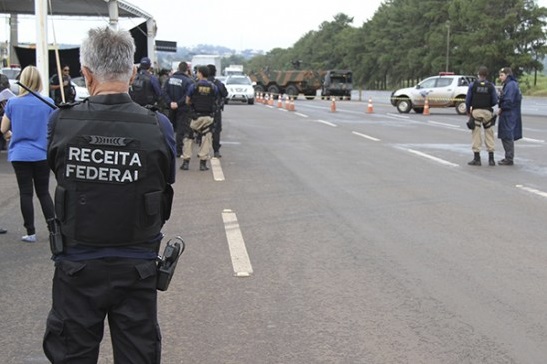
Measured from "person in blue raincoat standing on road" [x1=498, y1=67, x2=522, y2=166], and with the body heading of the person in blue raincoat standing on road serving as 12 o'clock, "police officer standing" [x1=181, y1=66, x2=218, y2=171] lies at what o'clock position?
The police officer standing is roughly at 11 o'clock from the person in blue raincoat standing on road.

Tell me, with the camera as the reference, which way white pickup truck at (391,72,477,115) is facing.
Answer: facing to the left of the viewer

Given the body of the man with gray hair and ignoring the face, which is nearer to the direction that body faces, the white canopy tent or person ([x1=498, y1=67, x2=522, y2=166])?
the white canopy tent

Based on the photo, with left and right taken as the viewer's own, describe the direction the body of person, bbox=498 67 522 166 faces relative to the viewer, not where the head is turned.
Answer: facing to the left of the viewer

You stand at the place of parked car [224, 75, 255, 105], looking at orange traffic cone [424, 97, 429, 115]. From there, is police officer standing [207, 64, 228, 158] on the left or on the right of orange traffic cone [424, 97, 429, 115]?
right

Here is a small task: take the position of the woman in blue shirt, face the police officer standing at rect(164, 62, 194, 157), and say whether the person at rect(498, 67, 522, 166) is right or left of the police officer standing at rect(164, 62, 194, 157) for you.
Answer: right

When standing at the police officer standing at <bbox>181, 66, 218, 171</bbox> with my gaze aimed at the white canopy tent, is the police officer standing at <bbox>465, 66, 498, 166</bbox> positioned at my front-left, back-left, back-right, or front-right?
back-right

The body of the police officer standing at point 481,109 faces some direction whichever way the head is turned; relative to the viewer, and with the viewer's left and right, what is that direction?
facing away from the viewer

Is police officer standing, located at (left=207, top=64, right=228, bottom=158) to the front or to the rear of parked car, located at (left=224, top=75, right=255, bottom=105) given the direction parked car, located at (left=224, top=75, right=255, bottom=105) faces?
to the front

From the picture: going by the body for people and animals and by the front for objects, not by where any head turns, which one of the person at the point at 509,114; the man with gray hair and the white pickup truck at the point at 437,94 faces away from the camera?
the man with gray hair

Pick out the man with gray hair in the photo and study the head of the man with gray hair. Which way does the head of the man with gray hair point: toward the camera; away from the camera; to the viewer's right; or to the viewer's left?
away from the camera

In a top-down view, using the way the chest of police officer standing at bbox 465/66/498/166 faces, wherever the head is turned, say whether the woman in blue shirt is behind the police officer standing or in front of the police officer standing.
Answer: behind

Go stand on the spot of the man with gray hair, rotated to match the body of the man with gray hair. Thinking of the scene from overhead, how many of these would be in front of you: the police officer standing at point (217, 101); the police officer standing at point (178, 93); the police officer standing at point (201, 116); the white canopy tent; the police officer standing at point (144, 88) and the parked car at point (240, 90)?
6

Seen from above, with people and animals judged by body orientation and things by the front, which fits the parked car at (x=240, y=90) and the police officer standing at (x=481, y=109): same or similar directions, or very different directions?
very different directions

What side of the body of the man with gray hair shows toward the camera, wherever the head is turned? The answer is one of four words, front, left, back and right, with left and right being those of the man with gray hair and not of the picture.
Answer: back

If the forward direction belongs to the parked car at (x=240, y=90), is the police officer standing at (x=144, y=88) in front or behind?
in front

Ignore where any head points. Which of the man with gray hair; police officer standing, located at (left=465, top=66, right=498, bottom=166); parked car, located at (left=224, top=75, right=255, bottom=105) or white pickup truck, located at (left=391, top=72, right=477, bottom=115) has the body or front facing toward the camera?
the parked car
